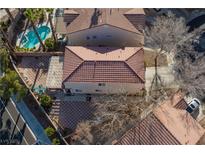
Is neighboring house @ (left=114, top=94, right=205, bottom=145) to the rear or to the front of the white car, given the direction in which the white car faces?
to the front

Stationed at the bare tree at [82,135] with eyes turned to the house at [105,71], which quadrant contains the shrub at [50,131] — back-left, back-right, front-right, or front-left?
back-left

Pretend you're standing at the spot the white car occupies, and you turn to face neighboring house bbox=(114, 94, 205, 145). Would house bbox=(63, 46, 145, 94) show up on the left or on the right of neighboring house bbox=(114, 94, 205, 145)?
right

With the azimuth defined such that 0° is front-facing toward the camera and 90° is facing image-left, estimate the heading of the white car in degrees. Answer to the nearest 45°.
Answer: approximately 45°

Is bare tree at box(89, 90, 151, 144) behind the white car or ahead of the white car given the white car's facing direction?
ahead

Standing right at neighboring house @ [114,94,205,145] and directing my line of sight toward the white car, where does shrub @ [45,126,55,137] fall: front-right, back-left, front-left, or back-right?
back-left
